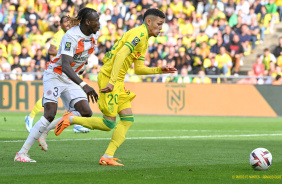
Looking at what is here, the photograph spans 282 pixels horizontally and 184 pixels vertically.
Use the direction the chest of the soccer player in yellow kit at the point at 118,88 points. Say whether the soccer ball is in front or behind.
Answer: in front

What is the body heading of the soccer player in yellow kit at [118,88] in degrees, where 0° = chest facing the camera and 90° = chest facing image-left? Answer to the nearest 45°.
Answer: approximately 270°
